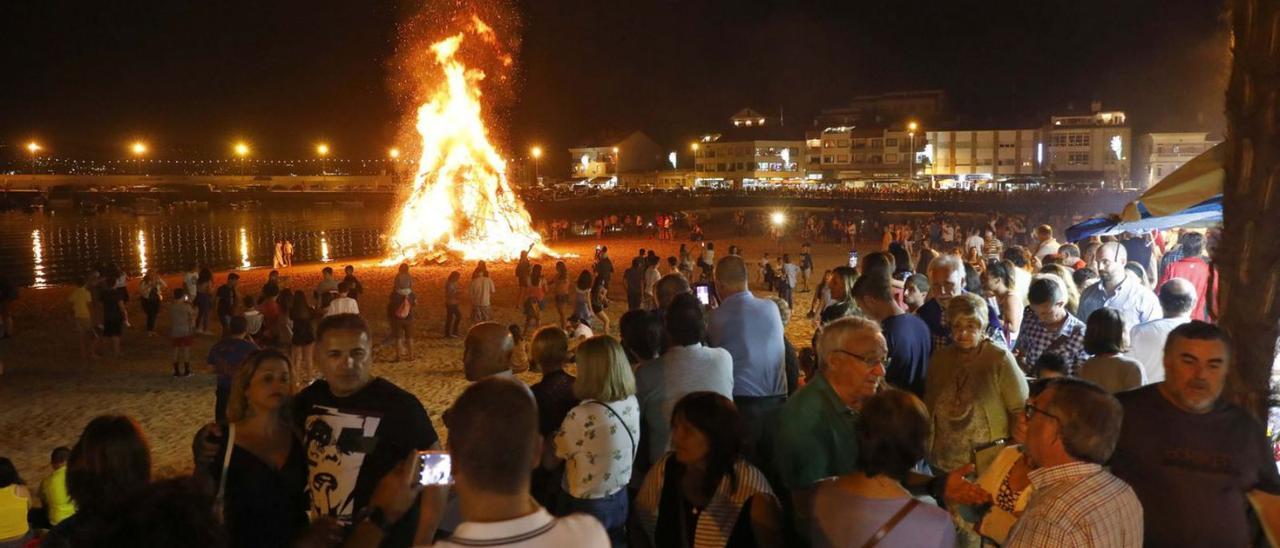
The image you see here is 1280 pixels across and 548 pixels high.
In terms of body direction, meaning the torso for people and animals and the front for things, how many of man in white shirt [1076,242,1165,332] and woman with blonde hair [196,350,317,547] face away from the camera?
0

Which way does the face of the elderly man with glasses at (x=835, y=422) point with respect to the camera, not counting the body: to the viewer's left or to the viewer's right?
to the viewer's right

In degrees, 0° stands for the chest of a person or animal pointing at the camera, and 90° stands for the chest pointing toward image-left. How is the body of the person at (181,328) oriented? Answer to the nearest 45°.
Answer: approximately 225°

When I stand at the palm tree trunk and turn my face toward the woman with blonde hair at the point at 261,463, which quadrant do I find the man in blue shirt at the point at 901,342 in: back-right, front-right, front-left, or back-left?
front-right

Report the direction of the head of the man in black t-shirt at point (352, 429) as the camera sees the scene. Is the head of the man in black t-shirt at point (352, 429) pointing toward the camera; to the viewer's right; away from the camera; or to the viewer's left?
toward the camera

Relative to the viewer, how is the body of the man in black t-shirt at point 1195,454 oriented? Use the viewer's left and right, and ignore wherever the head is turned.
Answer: facing the viewer

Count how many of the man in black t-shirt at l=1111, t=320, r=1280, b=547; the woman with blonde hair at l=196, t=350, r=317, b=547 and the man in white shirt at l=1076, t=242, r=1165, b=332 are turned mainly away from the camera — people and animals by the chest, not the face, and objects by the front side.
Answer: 0

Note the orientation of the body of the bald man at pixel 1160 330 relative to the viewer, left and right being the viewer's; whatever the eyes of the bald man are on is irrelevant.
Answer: facing away from the viewer

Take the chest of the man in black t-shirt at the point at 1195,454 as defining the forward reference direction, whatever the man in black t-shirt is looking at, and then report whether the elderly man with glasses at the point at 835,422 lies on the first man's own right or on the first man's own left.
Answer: on the first man's own right

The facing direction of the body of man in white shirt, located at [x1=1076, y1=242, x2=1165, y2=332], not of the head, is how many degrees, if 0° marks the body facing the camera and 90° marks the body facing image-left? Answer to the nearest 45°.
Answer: approximately 45°

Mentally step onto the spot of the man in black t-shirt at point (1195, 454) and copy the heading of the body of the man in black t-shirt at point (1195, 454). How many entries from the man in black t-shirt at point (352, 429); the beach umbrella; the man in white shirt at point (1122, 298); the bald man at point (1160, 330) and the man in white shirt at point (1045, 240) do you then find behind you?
4

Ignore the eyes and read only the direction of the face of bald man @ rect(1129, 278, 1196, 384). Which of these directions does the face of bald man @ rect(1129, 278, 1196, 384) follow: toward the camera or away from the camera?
away from the camera

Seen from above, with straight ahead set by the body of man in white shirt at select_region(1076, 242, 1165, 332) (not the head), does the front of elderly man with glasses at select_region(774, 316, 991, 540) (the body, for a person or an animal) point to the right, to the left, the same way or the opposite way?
to the left

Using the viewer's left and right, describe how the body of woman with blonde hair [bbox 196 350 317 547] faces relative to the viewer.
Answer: facing the viewer and to the right of the viewer

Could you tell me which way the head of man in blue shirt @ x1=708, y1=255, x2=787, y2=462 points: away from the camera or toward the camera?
away from the camera

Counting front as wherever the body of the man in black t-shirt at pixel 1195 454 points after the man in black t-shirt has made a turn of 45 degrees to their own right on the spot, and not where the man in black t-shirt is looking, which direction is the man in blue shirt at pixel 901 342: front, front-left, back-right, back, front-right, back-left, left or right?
right

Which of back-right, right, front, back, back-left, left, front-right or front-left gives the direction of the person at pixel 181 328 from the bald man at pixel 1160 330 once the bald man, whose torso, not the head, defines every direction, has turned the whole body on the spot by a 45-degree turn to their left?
front-left
